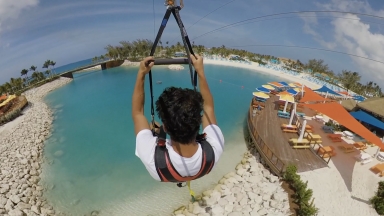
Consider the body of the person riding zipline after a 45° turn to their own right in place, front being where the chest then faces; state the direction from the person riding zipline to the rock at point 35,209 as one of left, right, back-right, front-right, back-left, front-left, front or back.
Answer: left

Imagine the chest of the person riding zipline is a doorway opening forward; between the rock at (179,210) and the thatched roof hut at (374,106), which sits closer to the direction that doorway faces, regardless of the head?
the rock

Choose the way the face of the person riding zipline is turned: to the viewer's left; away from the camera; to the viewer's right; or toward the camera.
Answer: away from the camera

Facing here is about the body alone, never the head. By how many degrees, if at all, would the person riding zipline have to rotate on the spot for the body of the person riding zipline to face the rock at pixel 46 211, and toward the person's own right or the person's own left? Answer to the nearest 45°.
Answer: approximately 45° to the person's own left

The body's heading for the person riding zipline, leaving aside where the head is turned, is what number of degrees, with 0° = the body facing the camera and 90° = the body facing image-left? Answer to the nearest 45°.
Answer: approximately 180°

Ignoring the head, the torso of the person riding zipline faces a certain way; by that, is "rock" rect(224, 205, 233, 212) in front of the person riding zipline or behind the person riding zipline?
in front

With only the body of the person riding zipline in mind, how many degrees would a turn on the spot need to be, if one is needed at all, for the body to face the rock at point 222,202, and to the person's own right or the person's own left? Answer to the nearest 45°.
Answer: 0° — they already face it

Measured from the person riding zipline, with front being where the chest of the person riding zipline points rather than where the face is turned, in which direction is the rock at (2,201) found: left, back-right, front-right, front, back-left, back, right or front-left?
front-left

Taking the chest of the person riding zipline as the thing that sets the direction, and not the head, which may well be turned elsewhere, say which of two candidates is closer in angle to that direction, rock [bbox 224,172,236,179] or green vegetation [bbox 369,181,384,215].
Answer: the rock

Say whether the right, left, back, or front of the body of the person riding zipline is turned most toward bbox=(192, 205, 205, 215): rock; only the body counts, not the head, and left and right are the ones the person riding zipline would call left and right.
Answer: front

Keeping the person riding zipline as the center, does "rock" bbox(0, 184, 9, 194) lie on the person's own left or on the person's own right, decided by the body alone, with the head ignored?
on the person's own left

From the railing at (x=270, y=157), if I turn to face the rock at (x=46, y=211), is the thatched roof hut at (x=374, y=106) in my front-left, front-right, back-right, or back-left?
back-right

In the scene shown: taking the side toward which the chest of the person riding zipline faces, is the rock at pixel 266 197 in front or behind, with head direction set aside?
in front
